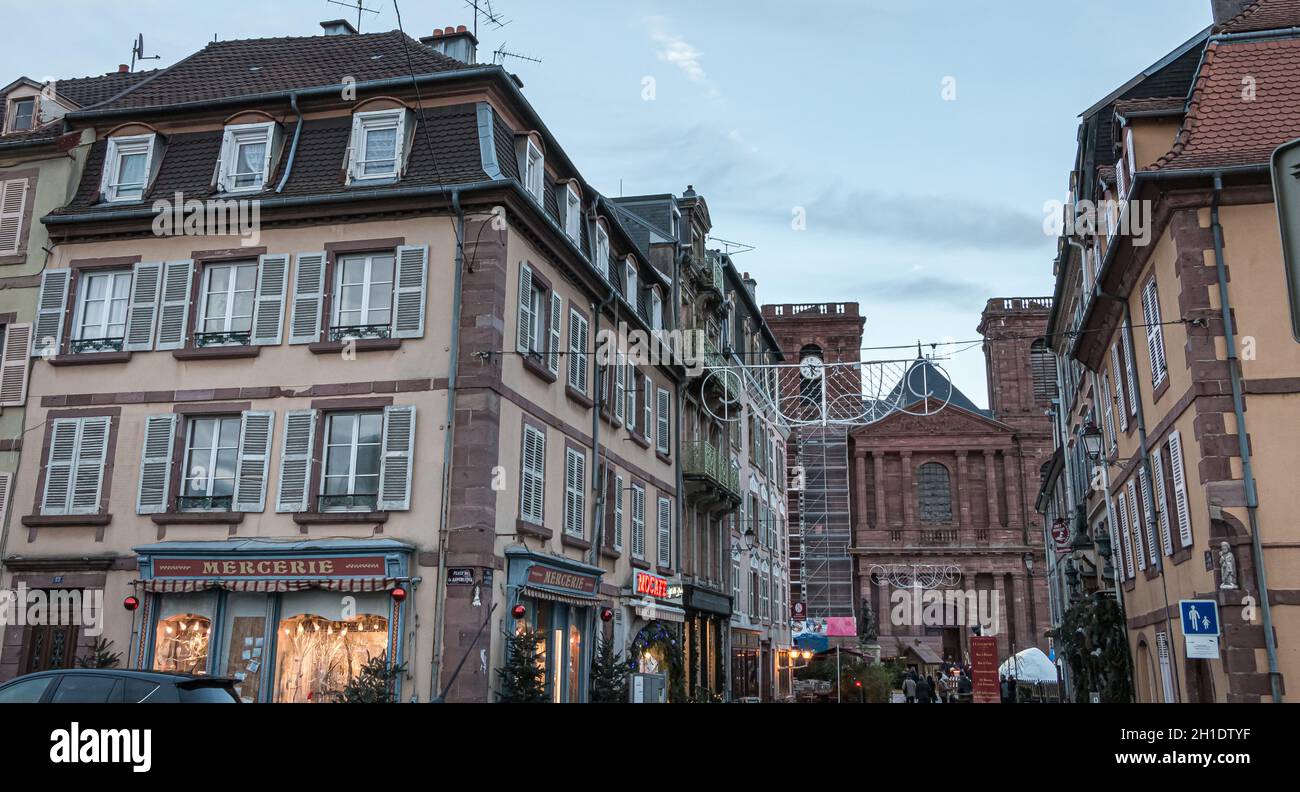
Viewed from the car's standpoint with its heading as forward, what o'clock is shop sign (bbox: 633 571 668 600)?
The shop sign is roughly at 3 o'clock from the car.

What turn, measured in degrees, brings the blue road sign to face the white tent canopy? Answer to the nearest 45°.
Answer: approximately 180°

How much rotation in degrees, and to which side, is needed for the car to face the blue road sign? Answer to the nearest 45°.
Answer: approximately 135° to its right

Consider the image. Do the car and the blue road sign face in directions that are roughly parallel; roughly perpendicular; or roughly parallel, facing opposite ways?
roughly perpendicular

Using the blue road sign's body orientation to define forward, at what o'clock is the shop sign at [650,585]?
The shop sign is roughly at 4 o'clock from the blue road sign.

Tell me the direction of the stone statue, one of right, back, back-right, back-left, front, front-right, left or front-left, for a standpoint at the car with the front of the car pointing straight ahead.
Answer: back-right

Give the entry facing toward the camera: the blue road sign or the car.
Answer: the blue road sign

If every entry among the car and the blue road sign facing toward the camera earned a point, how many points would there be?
1

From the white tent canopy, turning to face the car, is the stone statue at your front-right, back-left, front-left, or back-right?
front-left

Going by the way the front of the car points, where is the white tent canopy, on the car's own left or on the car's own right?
on the car's own right

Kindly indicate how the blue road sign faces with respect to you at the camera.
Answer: facing the viewer

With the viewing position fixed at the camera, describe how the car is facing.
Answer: facing away from the viewer and to the left of the viewer

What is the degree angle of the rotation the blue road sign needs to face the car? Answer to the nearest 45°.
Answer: approximately 45° to its right
